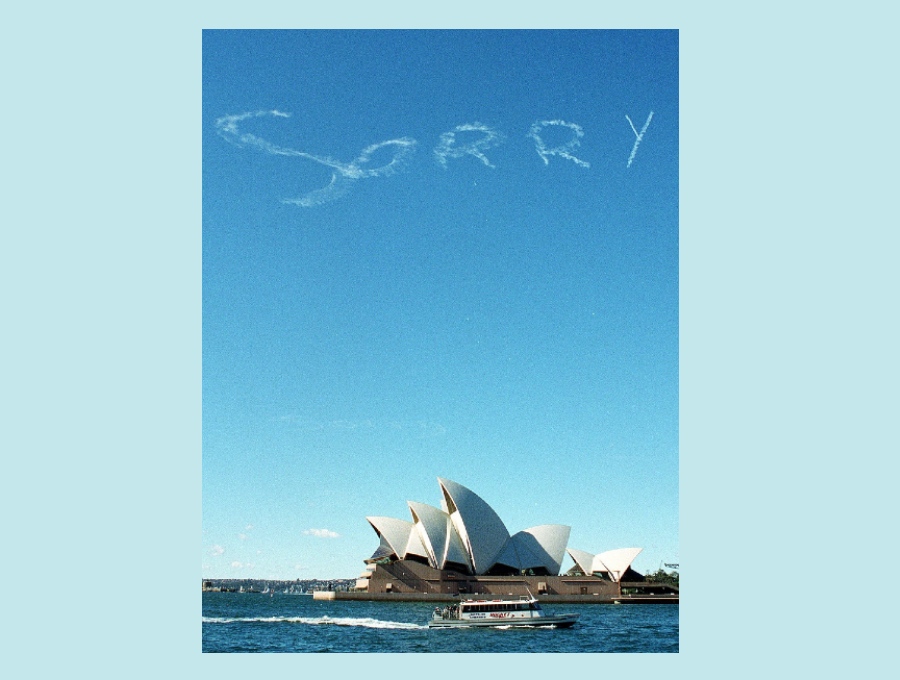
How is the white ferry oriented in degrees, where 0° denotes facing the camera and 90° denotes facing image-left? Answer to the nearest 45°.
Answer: approximately 270°

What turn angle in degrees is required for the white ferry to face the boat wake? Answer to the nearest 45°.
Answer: approximately 135° to its left

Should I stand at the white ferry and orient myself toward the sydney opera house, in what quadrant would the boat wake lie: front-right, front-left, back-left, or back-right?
front-left

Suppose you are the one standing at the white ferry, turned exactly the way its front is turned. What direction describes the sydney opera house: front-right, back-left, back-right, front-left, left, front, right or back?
left
